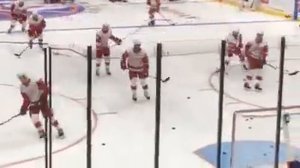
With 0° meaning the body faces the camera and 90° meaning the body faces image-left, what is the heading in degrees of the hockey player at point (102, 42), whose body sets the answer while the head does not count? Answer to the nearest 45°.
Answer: approximately 0°

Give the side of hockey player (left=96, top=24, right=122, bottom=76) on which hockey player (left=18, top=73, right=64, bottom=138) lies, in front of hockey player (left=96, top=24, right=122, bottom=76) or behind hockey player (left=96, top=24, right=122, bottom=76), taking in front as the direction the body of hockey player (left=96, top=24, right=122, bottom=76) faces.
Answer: in front

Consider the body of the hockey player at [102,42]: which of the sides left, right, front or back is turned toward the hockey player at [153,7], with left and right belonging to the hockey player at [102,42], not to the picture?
back

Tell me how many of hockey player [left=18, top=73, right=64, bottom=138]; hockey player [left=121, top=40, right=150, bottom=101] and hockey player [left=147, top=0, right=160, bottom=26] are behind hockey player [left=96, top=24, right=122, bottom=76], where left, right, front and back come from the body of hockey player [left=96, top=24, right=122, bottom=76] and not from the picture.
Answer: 1

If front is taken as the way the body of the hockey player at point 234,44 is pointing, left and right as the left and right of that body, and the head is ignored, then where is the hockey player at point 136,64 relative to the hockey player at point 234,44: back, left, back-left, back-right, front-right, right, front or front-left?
right

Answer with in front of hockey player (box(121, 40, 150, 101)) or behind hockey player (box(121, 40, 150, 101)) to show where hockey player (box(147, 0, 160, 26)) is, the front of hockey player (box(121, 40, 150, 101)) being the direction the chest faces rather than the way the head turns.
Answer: behind

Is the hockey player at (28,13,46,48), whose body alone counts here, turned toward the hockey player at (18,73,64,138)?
yes

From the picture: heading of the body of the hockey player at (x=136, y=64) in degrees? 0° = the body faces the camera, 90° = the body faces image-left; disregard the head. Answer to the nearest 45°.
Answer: approximately 0°
